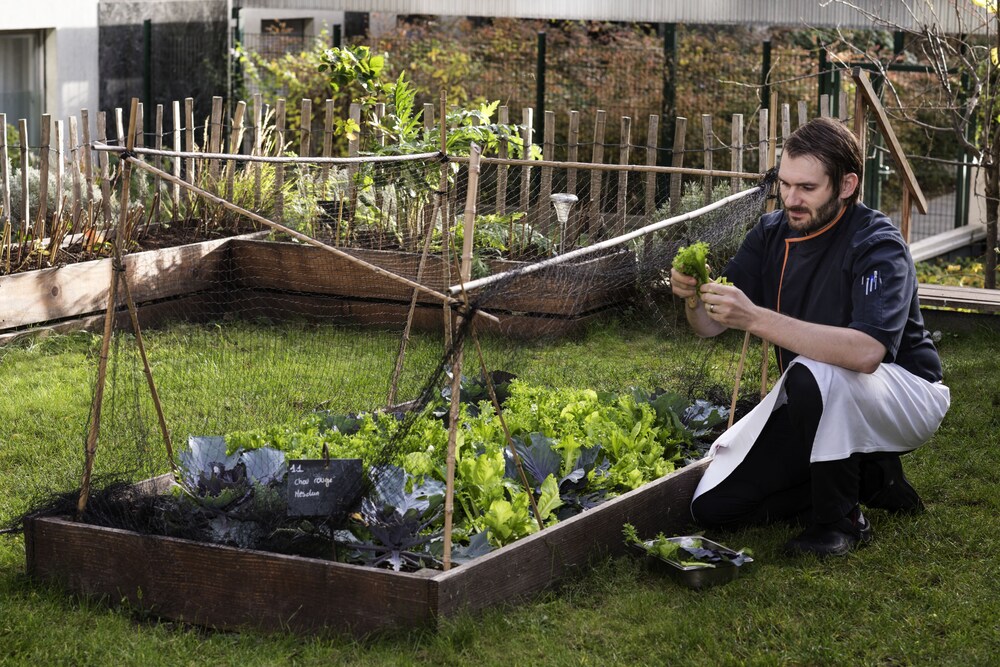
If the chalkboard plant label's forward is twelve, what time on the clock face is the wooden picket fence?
The wooden picket fence is roughly at 6 o'clock from the chalkboard plant label.

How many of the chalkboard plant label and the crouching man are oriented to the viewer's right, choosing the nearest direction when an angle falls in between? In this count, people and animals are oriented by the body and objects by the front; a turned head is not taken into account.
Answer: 0

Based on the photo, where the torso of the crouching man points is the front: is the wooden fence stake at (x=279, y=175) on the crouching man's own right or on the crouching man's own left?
on the crouching man's own right

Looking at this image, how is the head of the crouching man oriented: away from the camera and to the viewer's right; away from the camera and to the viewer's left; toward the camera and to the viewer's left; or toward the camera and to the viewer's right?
toward the camera and to the viewer's left

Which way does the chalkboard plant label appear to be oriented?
toward the camera

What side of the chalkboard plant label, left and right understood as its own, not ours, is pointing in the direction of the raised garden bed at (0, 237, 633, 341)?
back

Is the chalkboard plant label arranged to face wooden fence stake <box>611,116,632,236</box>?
no

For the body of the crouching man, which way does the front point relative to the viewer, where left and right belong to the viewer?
facing the viewer and to the left of the viewer

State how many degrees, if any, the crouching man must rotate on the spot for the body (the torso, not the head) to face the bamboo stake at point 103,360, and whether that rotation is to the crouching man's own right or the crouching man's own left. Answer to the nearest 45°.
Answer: approximately 45° to the crouching man's own right

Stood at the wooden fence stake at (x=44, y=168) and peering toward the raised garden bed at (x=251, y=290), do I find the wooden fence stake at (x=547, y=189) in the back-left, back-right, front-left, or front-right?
front-left

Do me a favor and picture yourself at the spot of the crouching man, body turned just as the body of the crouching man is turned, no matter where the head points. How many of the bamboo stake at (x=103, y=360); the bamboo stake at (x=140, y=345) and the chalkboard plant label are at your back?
0

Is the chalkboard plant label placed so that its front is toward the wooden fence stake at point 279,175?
no

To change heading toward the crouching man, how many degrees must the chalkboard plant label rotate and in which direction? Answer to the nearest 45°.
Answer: approximately 90° to its left

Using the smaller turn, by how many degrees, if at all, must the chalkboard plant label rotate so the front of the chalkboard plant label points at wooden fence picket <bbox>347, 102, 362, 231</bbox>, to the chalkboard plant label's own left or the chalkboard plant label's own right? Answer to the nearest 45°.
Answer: approximately 180°
